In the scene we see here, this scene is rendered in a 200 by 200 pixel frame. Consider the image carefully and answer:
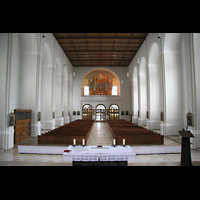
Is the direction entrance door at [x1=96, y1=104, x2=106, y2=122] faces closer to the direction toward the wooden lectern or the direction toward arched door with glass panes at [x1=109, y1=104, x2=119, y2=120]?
the wooden lectern

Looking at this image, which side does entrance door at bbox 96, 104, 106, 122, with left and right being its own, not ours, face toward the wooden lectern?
front

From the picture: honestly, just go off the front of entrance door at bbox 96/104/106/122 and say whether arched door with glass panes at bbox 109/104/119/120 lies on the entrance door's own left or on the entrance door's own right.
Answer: on the entrance door's own left

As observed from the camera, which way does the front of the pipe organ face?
facing the viewer

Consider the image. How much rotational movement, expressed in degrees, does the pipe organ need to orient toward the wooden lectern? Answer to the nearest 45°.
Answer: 0° — it already faces it

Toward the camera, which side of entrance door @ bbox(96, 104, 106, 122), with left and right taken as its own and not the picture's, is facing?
front

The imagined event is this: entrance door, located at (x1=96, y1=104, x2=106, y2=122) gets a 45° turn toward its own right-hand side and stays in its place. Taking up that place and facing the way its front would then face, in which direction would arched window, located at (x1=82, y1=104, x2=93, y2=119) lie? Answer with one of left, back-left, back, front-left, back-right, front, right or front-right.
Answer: front-right

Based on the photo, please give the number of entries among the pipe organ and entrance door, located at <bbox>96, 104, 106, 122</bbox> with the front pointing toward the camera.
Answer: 2
